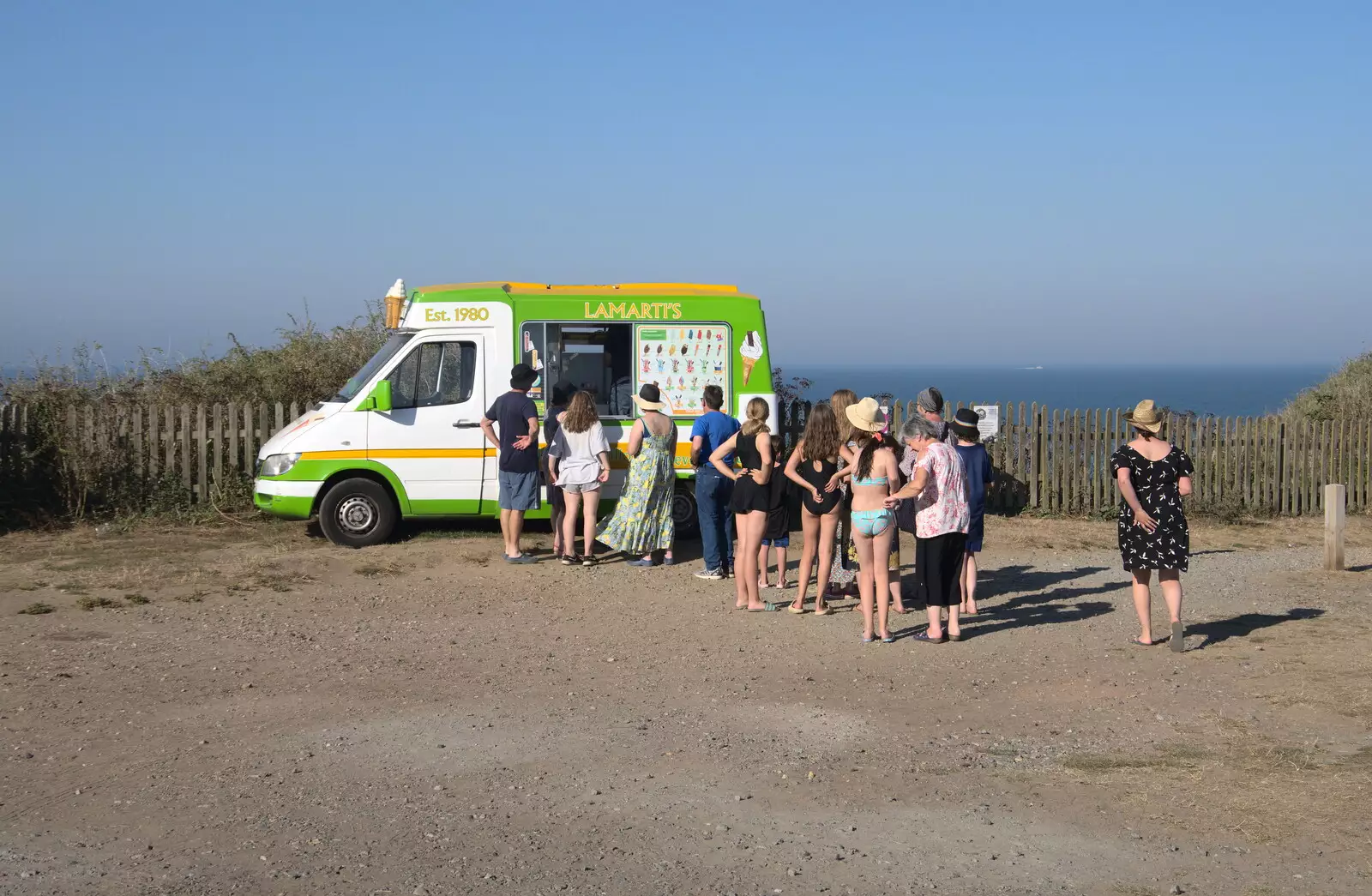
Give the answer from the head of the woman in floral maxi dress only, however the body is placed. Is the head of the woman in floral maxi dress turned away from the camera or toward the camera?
away from the camera

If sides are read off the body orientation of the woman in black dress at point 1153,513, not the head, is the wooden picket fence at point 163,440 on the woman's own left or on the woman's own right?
on the woman's own left

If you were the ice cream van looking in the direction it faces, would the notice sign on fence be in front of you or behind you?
behind

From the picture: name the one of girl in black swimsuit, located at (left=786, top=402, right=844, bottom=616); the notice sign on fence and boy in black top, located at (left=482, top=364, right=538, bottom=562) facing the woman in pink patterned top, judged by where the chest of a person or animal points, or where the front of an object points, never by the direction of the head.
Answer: the notice sign on fence

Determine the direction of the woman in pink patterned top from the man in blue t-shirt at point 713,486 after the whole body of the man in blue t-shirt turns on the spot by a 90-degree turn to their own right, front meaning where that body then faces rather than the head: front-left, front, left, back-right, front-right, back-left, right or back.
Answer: right

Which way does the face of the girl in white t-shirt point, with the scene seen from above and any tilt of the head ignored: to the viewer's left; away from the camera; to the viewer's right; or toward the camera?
away from the camera

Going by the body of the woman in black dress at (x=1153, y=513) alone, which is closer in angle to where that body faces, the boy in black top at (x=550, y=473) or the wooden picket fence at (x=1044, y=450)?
the wooden picket fence

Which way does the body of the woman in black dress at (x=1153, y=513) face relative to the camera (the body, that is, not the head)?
away from the camera

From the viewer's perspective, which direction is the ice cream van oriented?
to the viewer's left

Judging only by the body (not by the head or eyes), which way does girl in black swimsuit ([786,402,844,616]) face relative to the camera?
away from the camera

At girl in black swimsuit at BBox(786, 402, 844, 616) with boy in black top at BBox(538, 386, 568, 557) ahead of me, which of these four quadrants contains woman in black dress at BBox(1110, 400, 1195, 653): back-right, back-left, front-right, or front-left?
back-right

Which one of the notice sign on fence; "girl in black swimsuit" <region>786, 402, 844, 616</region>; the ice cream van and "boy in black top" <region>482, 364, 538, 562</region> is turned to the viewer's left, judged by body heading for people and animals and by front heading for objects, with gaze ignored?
the ice cream van
